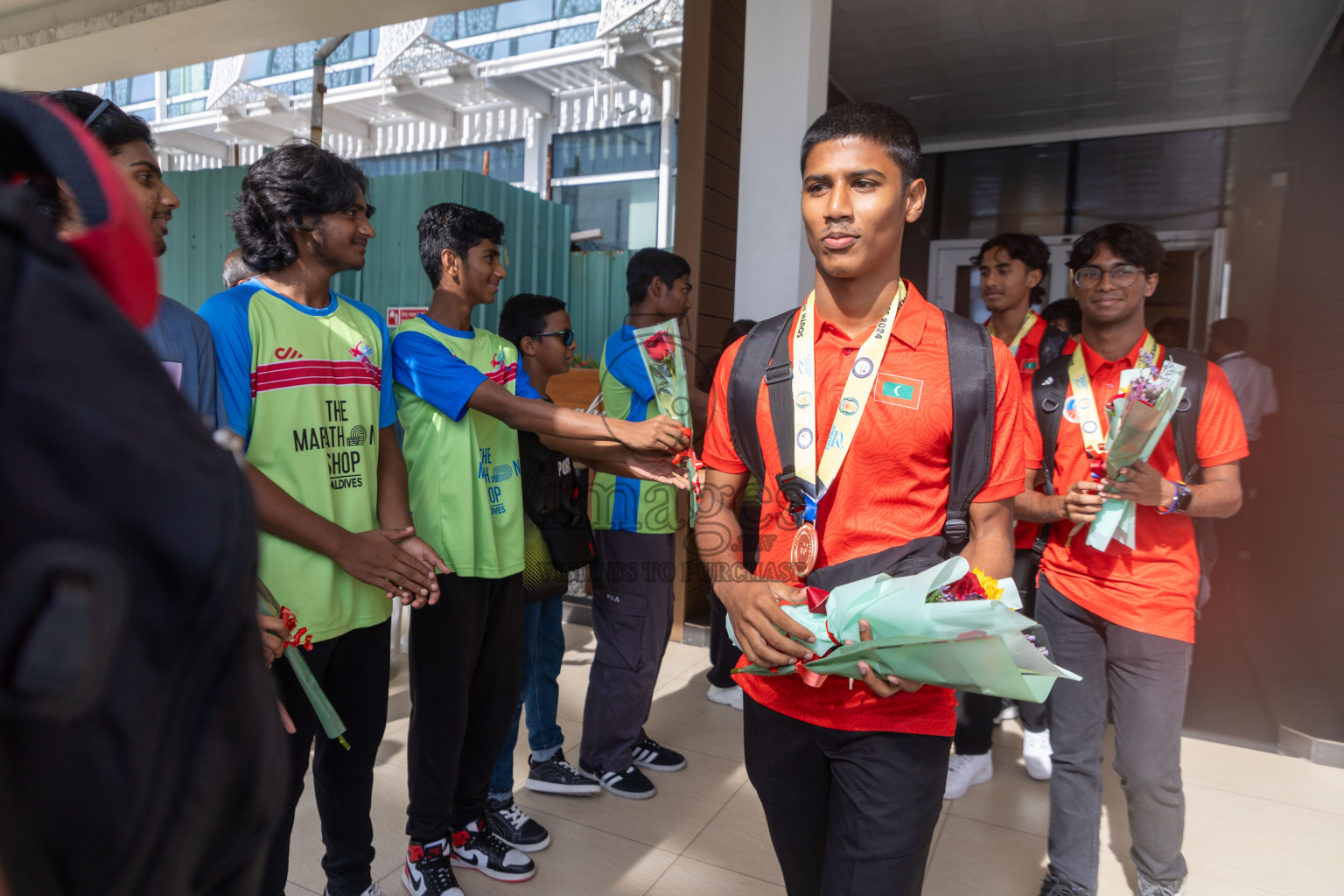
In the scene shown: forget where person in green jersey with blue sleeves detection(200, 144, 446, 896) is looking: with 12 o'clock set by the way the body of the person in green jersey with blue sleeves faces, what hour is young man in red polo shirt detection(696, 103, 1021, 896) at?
The young man in red polo shirt is roughly at 12 o'clock from the person in green jersey with blue sleeves.

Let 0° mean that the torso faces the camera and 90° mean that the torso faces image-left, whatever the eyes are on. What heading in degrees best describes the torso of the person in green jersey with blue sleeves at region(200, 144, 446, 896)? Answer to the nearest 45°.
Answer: approximately 315°

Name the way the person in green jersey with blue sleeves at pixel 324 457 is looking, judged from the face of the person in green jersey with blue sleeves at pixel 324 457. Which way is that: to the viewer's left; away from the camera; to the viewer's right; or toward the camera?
to the viewer's right

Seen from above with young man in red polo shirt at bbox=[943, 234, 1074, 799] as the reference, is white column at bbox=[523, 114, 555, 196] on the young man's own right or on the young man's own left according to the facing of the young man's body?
on the young man's own right

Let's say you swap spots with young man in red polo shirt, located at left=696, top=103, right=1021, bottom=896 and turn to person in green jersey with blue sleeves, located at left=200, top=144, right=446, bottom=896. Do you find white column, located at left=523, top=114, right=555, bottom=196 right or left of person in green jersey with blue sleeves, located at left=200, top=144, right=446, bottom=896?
right

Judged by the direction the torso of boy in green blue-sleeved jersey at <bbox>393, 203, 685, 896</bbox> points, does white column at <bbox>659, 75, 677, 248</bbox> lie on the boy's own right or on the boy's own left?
on the boy's own left

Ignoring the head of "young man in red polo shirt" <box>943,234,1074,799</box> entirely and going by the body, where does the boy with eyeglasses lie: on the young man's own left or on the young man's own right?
on the young man's own left

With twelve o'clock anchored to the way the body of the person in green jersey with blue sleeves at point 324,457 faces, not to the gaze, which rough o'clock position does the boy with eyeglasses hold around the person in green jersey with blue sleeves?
The boy with eyeglasses is roughly at 11 o'clock from the person in green jersey with blue sleeves.

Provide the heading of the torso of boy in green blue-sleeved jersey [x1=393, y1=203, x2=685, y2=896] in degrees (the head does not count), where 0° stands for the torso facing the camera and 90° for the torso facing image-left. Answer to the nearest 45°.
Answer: approximately 315°

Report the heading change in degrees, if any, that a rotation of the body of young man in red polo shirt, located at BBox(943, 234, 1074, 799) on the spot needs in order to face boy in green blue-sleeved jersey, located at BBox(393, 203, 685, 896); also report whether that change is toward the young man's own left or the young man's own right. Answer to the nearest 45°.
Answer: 0° — they already face them
